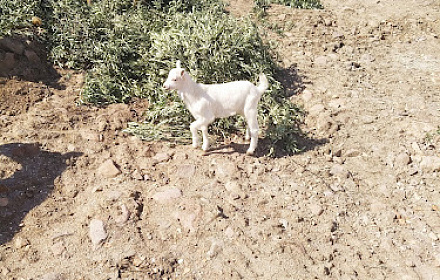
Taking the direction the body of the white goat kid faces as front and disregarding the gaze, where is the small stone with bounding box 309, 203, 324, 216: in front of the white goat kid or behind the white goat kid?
behind

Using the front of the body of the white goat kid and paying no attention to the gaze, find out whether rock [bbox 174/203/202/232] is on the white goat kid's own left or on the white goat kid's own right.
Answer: on the white goat kid's own left

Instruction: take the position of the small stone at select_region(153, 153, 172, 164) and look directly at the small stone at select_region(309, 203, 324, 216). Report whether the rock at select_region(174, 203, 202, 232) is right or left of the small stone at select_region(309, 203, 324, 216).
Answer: right

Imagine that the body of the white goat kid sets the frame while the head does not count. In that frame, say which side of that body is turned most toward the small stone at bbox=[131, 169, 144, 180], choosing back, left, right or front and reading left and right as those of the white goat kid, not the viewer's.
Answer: front

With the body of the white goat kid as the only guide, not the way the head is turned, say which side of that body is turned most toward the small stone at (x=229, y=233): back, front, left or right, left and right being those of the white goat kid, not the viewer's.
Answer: left

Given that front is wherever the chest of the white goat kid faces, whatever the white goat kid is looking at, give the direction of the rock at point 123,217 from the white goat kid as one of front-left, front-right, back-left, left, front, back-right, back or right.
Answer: front-left

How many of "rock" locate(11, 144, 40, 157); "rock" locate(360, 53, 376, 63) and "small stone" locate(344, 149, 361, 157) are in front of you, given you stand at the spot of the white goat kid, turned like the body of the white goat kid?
1

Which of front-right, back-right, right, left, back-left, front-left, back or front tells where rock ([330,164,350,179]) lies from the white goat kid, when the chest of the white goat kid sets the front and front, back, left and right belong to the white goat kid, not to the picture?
back

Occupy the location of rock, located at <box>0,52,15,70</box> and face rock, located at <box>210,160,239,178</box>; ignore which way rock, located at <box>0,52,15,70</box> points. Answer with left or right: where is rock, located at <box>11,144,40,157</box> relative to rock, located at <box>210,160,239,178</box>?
right

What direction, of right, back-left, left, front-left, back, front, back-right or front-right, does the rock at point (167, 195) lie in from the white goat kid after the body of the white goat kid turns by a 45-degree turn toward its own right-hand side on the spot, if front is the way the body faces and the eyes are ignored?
left

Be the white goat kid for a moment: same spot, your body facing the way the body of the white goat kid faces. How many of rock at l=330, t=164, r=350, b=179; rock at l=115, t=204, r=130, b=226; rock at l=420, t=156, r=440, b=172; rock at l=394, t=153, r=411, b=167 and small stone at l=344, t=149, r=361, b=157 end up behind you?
4

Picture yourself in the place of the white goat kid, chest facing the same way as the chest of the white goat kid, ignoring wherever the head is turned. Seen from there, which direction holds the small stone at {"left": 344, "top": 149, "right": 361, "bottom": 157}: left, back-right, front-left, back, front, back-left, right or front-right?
back

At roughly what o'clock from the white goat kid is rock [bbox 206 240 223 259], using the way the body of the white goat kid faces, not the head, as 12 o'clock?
The rock is roughly at 9 o'clock from the white goat kid.

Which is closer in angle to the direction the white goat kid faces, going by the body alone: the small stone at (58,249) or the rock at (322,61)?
the small stone

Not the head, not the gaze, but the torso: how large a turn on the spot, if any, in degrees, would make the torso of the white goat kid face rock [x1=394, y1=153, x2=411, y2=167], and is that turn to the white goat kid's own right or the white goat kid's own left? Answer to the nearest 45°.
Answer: approximately 180°

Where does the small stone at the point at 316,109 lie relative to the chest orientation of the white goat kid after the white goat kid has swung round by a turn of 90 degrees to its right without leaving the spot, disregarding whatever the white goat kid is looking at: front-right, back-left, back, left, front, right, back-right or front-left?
front-right

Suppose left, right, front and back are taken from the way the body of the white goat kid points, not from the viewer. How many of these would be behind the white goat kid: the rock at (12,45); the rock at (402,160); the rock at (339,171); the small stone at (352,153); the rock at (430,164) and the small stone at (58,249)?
4

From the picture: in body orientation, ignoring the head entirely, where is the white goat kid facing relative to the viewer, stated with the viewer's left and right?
facing to the left of the viewer

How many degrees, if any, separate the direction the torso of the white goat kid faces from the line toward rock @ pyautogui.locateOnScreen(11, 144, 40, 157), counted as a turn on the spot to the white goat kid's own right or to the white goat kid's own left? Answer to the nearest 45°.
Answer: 0° — it already faces it

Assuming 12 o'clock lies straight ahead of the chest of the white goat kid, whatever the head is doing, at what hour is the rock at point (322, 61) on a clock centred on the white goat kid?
The rock is roughly at 4 o'clock from the white goat kid.

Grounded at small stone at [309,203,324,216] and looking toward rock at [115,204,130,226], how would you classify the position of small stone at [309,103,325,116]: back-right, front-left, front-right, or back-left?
back-right
